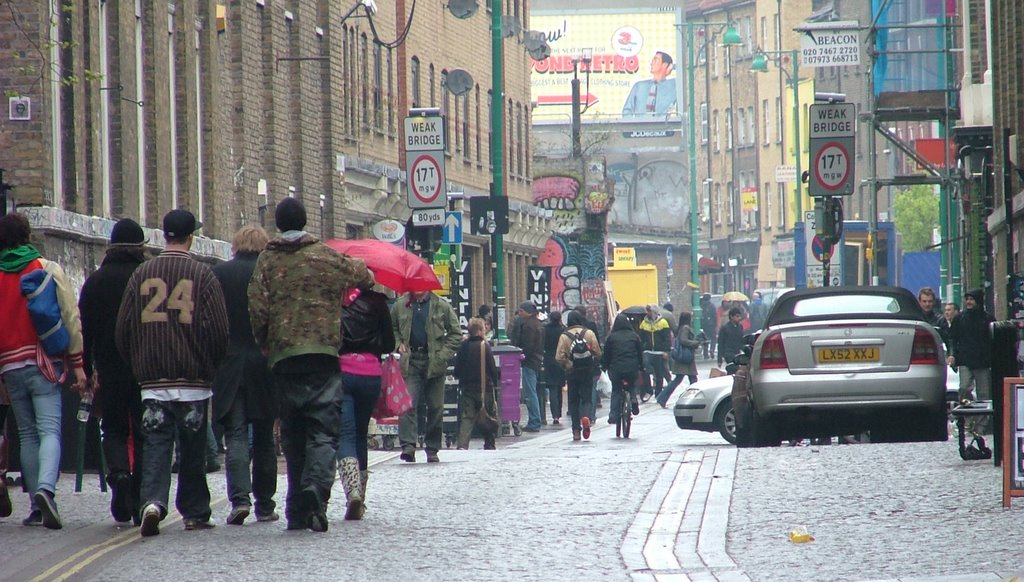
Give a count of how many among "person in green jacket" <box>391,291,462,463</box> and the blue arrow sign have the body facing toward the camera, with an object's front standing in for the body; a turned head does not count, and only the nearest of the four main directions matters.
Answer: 2

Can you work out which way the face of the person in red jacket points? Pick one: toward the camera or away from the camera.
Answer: away from the camera

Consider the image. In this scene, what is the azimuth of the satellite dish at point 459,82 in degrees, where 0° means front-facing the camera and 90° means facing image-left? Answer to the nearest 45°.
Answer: approximately 315°

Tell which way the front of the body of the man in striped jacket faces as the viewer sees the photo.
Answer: away from the camera

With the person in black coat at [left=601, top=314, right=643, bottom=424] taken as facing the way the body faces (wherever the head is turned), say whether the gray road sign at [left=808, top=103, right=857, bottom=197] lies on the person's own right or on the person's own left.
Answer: on the person's own right

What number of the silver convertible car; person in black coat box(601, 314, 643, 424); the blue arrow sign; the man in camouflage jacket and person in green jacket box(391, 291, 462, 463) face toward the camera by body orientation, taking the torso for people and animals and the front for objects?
2

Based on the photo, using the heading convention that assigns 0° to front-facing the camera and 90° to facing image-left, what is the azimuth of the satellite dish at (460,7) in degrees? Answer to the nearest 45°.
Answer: approximately 315°

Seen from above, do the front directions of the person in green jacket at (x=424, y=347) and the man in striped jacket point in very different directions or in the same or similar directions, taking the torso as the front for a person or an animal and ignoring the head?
very different directions

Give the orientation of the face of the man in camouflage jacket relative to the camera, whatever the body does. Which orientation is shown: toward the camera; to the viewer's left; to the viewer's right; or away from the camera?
away from the camera
